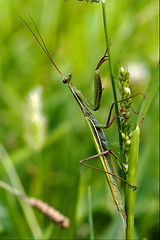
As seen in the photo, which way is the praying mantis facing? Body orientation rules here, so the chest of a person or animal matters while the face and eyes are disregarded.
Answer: to the viewer's left
